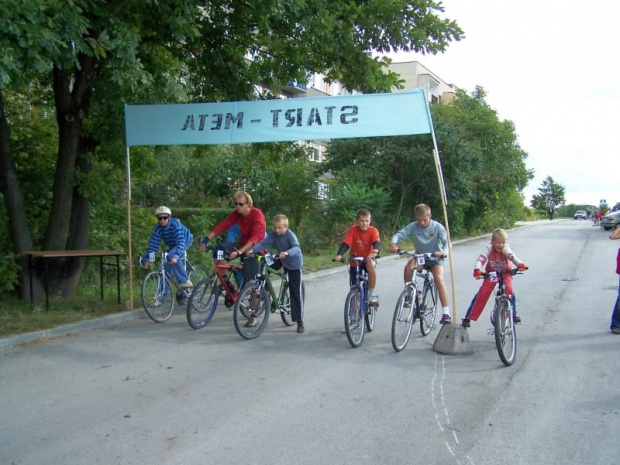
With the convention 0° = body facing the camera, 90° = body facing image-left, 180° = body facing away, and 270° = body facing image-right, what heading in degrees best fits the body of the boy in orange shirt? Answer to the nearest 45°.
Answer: approximately 0°

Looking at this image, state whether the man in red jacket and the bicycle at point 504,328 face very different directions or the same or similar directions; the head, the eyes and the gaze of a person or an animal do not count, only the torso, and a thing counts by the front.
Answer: same or similar directions

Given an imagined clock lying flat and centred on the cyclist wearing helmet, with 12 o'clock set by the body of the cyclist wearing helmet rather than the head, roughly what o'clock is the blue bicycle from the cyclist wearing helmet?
The blue bicycle is roughly at 9 o'clock from the cyclist wearing helmet.

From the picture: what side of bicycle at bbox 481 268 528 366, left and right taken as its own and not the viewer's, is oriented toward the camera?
front

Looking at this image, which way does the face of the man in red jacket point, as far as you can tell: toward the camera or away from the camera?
toward the camera

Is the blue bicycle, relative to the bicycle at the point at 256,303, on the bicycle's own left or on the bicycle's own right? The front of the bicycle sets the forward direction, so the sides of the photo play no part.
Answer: on the bicycle's own left

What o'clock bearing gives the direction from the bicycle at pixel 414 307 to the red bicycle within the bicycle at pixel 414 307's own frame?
The red bicycle is roughly at 2 o'clock from the bicycle.

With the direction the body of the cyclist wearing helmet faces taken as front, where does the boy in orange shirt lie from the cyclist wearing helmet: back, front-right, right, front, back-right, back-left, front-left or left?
left

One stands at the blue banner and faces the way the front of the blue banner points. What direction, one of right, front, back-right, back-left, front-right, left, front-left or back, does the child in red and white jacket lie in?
back-right

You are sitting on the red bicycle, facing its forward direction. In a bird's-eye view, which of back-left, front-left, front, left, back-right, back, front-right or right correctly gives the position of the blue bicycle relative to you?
left

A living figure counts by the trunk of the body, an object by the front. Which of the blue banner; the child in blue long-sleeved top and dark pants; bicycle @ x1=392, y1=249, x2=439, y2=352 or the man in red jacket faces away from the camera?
the blue banner

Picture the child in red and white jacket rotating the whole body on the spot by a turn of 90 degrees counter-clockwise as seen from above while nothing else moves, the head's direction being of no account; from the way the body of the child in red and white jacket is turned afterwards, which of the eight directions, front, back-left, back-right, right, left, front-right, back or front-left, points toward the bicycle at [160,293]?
back

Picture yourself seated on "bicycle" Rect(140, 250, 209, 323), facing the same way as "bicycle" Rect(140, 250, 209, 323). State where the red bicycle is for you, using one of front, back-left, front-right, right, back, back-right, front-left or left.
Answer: left

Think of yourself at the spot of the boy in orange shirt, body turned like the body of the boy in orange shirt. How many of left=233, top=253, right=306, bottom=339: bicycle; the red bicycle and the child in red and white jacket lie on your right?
2

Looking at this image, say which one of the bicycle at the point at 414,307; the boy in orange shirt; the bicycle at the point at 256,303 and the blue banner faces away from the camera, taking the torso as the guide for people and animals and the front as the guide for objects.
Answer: the blue banner
